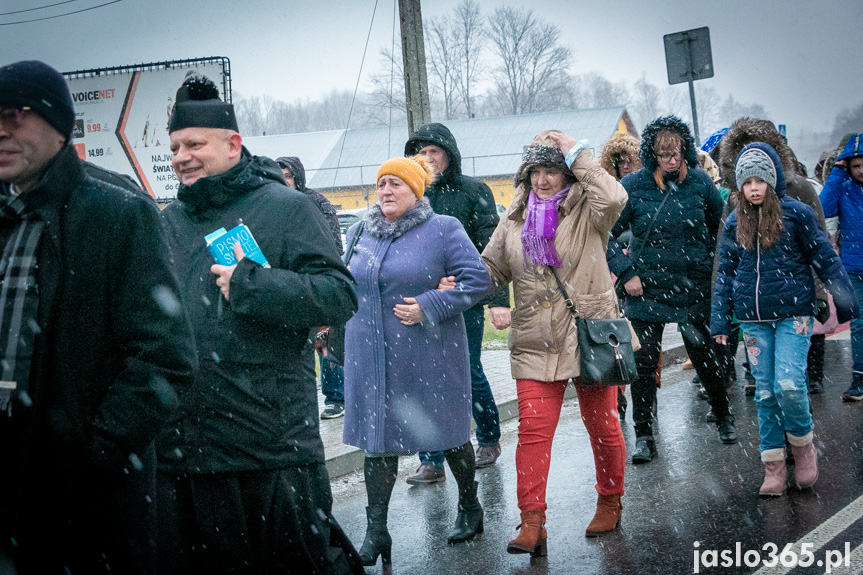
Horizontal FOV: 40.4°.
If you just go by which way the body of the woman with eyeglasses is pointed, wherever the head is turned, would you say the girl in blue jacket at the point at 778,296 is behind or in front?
in front

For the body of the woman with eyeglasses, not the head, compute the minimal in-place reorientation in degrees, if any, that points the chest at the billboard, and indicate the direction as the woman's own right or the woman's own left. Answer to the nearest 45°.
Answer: approximately 135° to the woman's own right

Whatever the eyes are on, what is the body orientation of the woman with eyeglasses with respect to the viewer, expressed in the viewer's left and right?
facing the viewer

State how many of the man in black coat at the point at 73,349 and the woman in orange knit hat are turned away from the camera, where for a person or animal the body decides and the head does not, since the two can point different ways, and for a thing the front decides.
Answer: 0

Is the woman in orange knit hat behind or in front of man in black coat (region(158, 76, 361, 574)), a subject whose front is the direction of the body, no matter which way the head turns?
behind

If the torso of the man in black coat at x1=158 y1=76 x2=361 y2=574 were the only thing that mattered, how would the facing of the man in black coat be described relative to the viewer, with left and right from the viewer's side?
facing the viewer and to the left of the viewer

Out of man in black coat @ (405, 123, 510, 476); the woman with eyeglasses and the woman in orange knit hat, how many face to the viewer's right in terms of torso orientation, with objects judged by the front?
0

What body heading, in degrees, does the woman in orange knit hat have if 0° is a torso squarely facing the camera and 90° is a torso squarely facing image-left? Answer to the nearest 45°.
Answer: approximately 45°

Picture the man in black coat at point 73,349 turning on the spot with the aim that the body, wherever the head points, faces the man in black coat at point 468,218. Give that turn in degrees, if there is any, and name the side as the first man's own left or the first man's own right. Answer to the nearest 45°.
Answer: approximately 180°

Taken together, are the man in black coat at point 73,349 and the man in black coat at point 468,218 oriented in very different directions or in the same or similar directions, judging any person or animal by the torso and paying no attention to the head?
same or similar directions

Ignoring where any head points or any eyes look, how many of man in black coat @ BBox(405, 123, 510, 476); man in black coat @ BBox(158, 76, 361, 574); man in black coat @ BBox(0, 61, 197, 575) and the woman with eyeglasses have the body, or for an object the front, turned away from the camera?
0

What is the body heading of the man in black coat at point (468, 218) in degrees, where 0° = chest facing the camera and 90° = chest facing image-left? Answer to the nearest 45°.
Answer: approximately 45°

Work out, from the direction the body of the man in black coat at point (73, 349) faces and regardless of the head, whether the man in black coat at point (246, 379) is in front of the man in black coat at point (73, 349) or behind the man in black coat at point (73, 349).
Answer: behind

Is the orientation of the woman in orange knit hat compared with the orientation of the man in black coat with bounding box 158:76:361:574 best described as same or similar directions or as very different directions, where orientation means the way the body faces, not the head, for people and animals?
same or similar directions

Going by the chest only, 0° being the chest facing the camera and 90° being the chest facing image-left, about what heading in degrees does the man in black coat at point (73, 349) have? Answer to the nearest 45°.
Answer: approximately 45°
